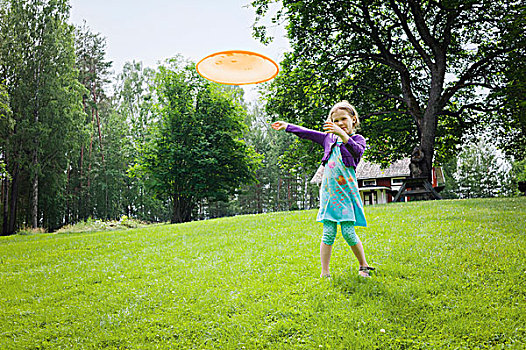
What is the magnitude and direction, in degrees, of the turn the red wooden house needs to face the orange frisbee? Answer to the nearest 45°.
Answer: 0° — it already faces it

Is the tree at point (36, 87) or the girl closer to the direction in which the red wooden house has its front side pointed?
the girl

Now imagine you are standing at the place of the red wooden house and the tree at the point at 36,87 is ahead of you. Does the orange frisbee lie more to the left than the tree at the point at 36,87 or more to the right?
left

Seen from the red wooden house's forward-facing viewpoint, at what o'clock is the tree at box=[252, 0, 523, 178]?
The tree is roughly at 12 o'clock from the red wooden house.

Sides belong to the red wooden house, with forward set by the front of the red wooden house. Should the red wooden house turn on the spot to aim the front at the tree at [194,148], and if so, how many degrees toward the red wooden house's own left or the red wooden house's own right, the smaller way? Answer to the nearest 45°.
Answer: approximately 45° to the red wooden house's own right

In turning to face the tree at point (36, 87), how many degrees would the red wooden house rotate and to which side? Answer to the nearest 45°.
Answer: approximately 45° to its right

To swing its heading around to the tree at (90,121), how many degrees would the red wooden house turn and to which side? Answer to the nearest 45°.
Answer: approximately 90° to its right

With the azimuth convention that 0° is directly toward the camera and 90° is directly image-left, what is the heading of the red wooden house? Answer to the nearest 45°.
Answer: approximately 0°

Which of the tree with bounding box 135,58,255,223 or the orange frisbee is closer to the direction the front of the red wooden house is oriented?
the orange frisbee
